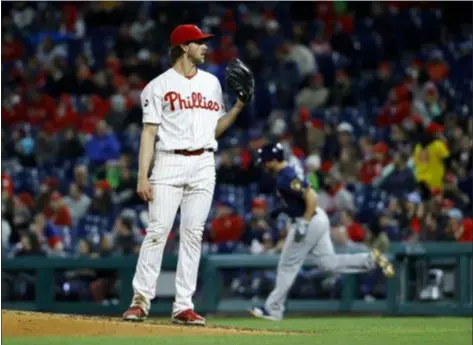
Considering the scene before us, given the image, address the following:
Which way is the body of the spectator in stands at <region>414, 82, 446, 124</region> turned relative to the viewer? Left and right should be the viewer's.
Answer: facing the viewer

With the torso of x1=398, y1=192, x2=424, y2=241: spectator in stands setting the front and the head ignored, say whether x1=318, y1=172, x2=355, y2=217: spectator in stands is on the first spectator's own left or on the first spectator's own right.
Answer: on the first spectator's own right

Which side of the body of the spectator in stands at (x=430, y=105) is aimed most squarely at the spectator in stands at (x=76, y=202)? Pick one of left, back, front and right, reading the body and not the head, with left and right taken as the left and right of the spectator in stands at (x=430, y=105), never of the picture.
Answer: right

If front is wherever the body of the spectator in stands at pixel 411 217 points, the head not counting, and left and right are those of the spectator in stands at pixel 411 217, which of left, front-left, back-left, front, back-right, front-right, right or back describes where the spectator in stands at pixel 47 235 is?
right

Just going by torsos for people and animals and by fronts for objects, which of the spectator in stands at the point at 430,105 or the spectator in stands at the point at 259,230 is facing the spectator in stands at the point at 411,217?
the spectator in stands at the point at 430,105

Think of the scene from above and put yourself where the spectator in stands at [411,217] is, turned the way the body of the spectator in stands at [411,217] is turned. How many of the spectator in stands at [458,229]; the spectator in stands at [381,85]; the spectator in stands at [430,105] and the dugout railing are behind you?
2

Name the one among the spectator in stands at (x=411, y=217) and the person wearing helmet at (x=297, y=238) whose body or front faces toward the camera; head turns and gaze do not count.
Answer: the spectator in stands

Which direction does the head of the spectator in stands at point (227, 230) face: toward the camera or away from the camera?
toward the camera

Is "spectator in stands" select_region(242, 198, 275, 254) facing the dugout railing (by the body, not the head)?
yes

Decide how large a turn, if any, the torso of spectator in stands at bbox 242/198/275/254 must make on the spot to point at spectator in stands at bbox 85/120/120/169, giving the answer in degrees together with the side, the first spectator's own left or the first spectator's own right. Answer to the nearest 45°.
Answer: approximately 135° to the first spectator's own right

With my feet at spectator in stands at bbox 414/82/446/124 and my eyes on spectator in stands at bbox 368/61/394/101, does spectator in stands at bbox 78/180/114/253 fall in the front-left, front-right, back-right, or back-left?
front-left

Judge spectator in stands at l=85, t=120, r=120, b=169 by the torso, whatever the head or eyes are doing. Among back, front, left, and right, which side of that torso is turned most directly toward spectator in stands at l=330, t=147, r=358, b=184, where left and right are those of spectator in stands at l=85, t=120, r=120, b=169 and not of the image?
left

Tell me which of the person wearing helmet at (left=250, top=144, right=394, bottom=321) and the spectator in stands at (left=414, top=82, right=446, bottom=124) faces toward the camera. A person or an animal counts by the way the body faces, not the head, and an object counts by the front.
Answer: the spectator in stands

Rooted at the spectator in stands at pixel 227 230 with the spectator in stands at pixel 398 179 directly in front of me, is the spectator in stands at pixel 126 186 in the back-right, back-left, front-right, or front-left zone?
back-left

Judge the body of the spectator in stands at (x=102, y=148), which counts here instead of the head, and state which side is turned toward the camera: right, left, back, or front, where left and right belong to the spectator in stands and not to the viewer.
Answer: front
